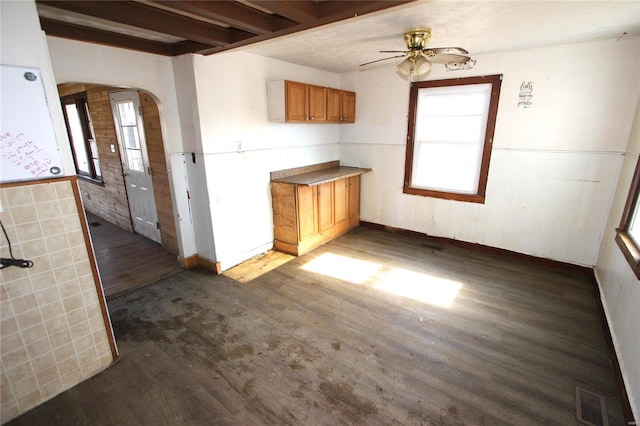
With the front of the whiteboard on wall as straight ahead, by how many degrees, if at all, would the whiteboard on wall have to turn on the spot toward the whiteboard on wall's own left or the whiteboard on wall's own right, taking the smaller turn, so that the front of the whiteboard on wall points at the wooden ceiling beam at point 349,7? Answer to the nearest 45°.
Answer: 0° — it already faces it

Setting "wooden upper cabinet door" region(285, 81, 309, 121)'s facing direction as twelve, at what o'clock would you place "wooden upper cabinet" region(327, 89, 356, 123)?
"wooden upper cabinet" region(327, 89, 356, 123) is roughly at 9 o'clock from "wooden upper cabinet door" region(285, 81, 309, 121).

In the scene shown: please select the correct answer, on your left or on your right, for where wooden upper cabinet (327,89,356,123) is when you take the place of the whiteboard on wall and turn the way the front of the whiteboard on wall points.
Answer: on your left

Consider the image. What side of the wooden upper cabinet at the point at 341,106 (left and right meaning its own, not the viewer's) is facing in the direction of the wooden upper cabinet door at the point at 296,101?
right

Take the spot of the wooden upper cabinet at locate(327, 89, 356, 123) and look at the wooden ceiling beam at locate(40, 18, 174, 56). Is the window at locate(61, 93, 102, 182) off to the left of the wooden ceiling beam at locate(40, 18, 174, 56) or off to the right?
right

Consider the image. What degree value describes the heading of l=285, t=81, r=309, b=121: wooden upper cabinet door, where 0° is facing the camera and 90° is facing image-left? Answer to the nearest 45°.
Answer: approximately 315°

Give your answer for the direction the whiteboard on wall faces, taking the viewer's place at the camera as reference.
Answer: facing the viewer and to the right of the viewer

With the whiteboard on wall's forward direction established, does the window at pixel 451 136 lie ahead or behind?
ahead

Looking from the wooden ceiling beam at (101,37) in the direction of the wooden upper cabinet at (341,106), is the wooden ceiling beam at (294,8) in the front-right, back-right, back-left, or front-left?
front-right

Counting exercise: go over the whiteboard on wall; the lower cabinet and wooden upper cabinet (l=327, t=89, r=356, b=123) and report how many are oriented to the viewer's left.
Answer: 0

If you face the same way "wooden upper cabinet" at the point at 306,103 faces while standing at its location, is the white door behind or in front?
behind

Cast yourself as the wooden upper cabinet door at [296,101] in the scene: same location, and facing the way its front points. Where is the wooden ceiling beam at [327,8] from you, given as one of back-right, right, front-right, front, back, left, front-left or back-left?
front-right

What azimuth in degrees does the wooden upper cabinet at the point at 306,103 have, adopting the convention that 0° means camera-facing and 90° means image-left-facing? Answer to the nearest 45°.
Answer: approximately 315°
